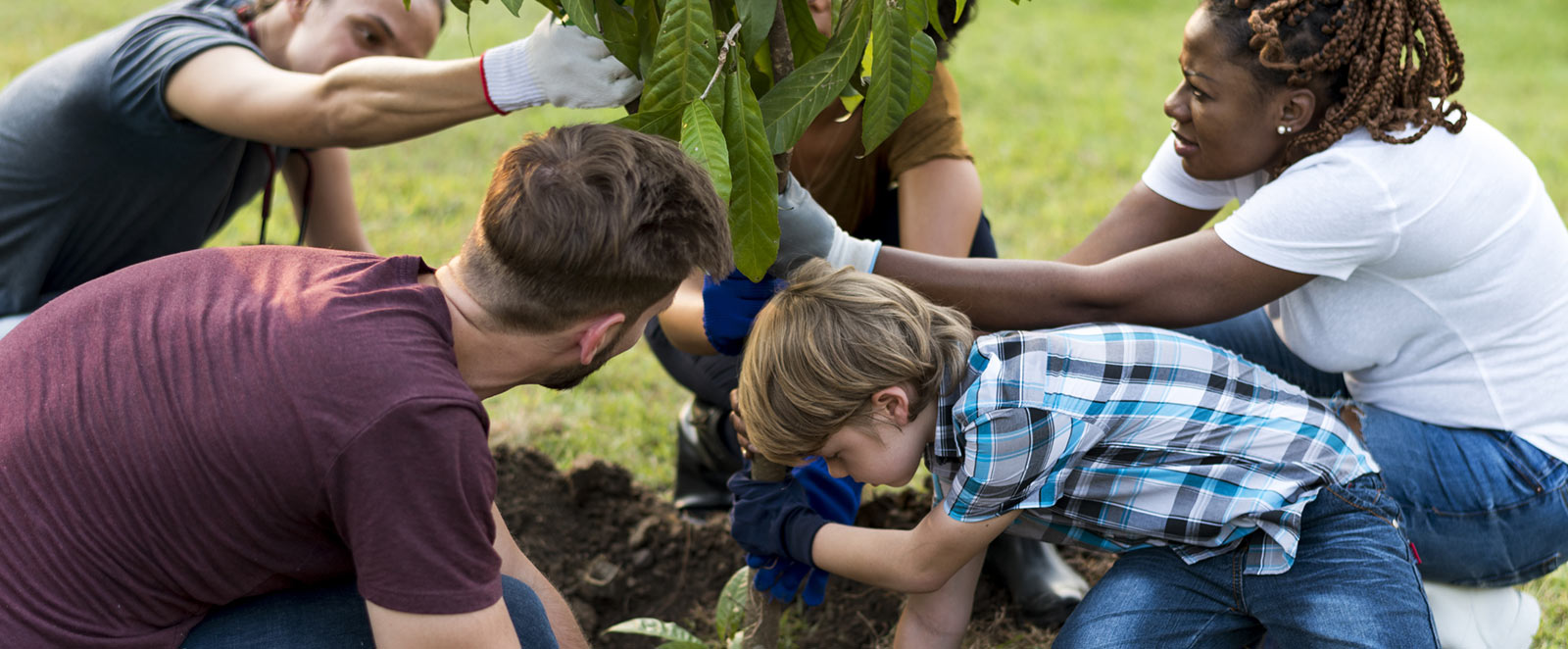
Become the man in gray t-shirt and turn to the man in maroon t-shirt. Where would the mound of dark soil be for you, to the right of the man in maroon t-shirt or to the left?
left

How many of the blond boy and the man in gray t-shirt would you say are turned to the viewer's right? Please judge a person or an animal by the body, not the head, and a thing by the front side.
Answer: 1

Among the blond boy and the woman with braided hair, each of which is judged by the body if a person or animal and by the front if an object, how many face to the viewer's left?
2

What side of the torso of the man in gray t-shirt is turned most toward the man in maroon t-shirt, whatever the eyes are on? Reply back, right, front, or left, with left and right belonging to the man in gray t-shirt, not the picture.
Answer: right

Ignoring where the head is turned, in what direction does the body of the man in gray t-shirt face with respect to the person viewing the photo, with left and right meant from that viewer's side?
facing to the right of the viewer

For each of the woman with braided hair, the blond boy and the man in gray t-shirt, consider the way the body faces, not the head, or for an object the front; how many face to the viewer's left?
2

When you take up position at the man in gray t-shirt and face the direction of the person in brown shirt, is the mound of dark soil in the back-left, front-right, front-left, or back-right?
front-right

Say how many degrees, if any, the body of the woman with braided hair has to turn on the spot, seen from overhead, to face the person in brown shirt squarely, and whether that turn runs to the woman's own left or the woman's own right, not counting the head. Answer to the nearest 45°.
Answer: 0° — they already face them

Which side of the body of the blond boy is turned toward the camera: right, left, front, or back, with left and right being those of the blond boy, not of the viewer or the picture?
left

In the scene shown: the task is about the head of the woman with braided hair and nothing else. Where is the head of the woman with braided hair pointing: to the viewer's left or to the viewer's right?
to the viewer's left

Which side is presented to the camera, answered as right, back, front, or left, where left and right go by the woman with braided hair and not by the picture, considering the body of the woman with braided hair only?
left

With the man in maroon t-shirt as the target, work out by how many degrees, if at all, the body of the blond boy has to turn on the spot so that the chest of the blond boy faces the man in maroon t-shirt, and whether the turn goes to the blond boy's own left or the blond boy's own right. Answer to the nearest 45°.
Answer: approximately 45° to the blond boy's own left

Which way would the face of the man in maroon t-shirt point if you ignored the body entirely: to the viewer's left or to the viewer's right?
to the viewer's right

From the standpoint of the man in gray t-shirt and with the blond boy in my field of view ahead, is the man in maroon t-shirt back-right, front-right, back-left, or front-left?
front-right

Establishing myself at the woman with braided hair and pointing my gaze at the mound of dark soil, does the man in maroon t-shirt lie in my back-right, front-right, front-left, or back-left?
front-left

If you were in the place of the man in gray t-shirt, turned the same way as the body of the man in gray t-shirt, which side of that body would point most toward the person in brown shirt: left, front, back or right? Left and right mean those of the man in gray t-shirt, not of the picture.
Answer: front

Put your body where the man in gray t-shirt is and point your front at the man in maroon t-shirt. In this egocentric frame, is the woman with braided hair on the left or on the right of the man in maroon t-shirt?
left

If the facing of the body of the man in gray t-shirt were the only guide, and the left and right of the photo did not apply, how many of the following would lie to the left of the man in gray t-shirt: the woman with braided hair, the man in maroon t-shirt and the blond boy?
0
